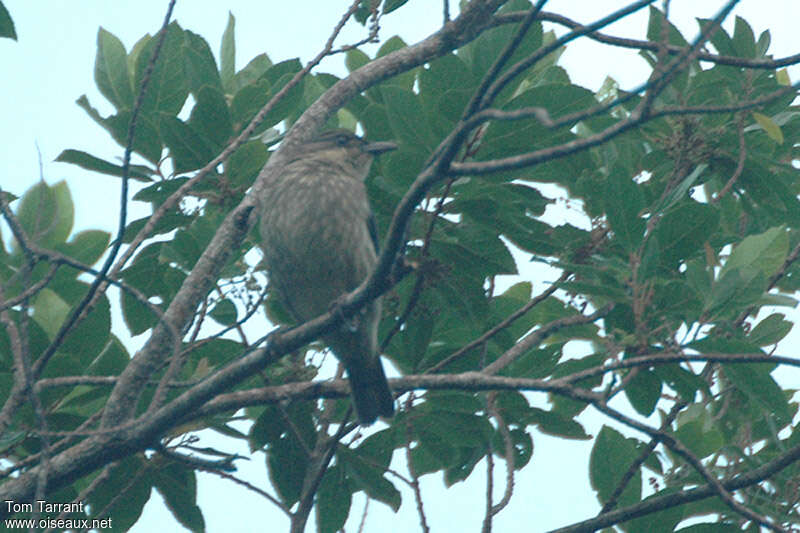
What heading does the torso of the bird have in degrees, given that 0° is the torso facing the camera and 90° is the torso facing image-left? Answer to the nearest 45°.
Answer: approximately 45°
